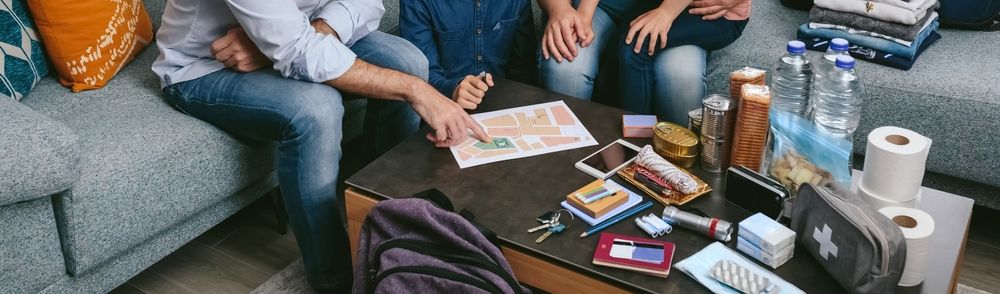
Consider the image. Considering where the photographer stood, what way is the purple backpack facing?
facing the viewer

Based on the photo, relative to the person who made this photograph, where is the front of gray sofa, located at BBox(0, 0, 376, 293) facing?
facing the viewer and to the right of the viewer

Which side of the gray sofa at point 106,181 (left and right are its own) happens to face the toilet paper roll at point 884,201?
front

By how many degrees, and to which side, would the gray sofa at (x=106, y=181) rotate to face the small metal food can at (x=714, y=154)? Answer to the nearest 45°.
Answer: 0° — it already faces it

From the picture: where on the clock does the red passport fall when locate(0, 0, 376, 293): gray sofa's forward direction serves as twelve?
The red passport is roughly at 12 o'clock from the gray sofa.

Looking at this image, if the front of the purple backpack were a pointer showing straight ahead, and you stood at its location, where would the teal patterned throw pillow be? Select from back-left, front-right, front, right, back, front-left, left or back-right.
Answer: back-right

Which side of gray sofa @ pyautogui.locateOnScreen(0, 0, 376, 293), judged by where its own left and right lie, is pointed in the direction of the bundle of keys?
front

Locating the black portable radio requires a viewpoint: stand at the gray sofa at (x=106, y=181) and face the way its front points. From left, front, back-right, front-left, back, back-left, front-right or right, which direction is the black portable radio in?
front

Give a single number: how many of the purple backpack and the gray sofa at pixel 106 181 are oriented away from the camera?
0

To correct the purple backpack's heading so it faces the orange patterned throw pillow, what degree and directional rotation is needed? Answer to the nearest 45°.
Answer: approximately 135° to its right
